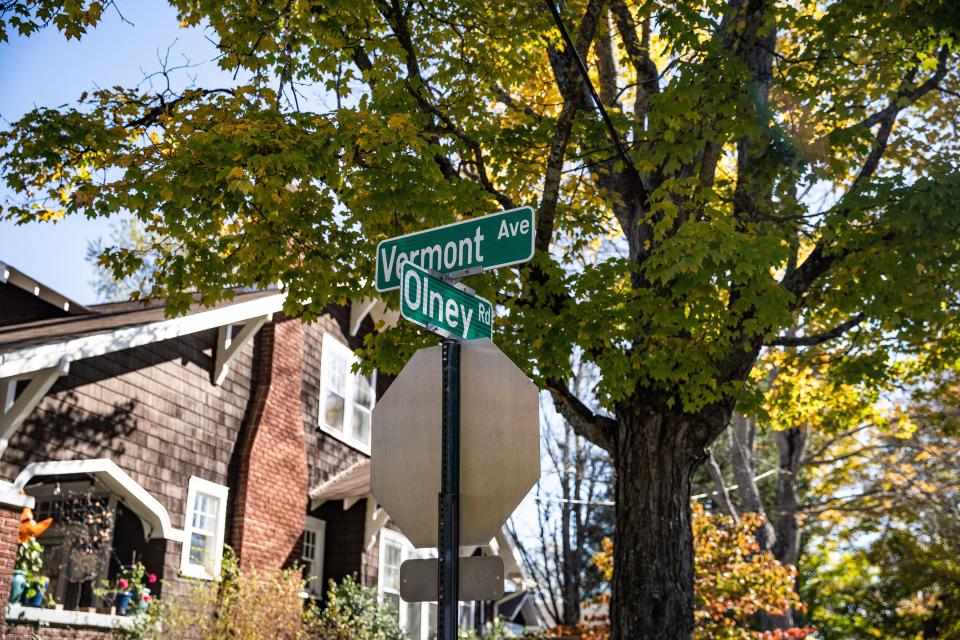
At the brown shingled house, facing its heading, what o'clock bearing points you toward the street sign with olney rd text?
The street sign with olney rd text is roughly at 10 o'clock from the brown shingled house.

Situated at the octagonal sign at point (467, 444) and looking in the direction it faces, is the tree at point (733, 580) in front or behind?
in front

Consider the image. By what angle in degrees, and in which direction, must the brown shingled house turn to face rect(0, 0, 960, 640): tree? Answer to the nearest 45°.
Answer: approximately 90° to its left

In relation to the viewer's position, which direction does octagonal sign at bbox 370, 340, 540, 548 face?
facing away from the viewer and to the right of the viewer

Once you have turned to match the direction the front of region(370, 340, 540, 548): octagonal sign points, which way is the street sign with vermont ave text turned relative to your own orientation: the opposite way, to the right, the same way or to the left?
the opposite way

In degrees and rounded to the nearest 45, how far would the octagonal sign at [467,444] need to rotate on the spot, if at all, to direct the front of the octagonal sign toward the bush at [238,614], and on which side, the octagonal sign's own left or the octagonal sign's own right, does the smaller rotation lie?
approximately 45° to the octagonal sign's own left

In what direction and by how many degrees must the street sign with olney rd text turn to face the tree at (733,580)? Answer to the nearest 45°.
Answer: approximately 135° to its left
